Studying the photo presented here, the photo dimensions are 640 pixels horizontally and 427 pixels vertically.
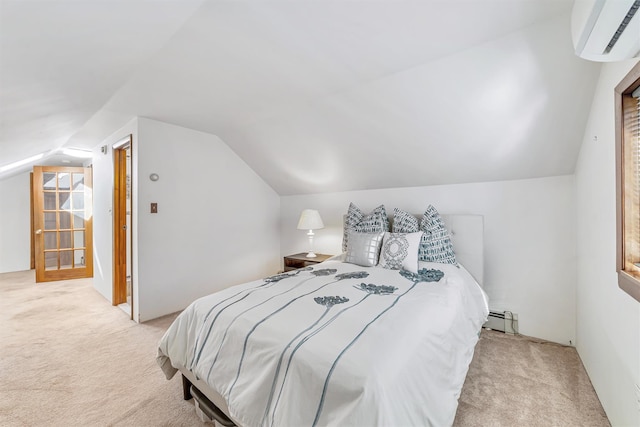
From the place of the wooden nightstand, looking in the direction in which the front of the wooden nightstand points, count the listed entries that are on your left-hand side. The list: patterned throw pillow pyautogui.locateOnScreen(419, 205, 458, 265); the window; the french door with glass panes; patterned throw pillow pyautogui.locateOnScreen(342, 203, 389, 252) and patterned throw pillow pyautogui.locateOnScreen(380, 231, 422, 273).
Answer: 4

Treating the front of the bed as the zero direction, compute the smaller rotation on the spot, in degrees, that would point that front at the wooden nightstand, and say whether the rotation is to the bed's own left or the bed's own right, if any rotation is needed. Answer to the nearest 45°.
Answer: approximately 135° to the bed's own right

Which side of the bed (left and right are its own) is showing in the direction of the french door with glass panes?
right

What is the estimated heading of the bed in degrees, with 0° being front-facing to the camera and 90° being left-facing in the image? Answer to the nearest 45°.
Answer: approximately 45°

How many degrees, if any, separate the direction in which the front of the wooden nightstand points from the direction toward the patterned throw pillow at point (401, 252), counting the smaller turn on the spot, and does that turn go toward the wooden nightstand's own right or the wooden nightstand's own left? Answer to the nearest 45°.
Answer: approximately 90° to the wooden nightstand's own left

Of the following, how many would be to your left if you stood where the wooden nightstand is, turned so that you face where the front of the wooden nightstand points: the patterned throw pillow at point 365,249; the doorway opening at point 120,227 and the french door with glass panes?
1

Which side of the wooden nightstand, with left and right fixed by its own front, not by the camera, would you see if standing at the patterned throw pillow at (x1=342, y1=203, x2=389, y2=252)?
left

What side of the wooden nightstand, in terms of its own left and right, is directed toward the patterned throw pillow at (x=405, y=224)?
left

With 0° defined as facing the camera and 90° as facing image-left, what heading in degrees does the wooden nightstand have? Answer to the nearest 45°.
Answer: approximately 45°

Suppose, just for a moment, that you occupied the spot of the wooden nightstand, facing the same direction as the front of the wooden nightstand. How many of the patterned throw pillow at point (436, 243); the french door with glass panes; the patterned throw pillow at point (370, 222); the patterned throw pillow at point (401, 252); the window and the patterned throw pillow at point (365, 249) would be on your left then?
5
